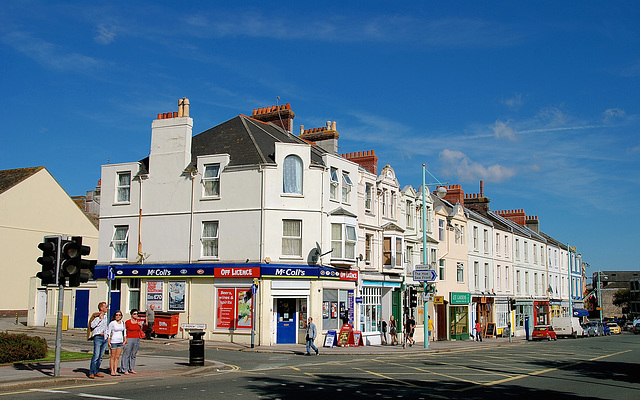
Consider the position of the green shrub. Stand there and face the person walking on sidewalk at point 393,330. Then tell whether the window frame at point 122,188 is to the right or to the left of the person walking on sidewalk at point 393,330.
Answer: left

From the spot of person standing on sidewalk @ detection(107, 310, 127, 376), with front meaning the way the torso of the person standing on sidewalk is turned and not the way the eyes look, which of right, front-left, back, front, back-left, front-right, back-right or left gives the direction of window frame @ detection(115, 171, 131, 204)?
back

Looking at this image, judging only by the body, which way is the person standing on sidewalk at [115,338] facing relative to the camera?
toward the camera

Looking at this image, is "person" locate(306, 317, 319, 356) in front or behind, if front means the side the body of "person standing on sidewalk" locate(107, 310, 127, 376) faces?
behind

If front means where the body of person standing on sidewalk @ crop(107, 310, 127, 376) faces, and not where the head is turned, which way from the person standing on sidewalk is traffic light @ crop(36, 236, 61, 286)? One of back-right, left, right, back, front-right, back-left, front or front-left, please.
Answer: front-right

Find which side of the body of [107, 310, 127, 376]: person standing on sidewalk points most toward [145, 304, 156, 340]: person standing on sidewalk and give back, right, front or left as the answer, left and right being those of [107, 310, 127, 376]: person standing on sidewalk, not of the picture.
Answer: back

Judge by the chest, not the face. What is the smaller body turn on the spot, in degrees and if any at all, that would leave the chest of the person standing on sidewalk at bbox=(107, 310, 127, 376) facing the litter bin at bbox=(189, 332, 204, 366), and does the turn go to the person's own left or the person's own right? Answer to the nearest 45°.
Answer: approximately 135° to the person's own left

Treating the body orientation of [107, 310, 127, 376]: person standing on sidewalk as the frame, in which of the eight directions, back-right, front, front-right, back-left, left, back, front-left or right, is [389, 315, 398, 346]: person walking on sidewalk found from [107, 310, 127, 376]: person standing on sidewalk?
back-left
